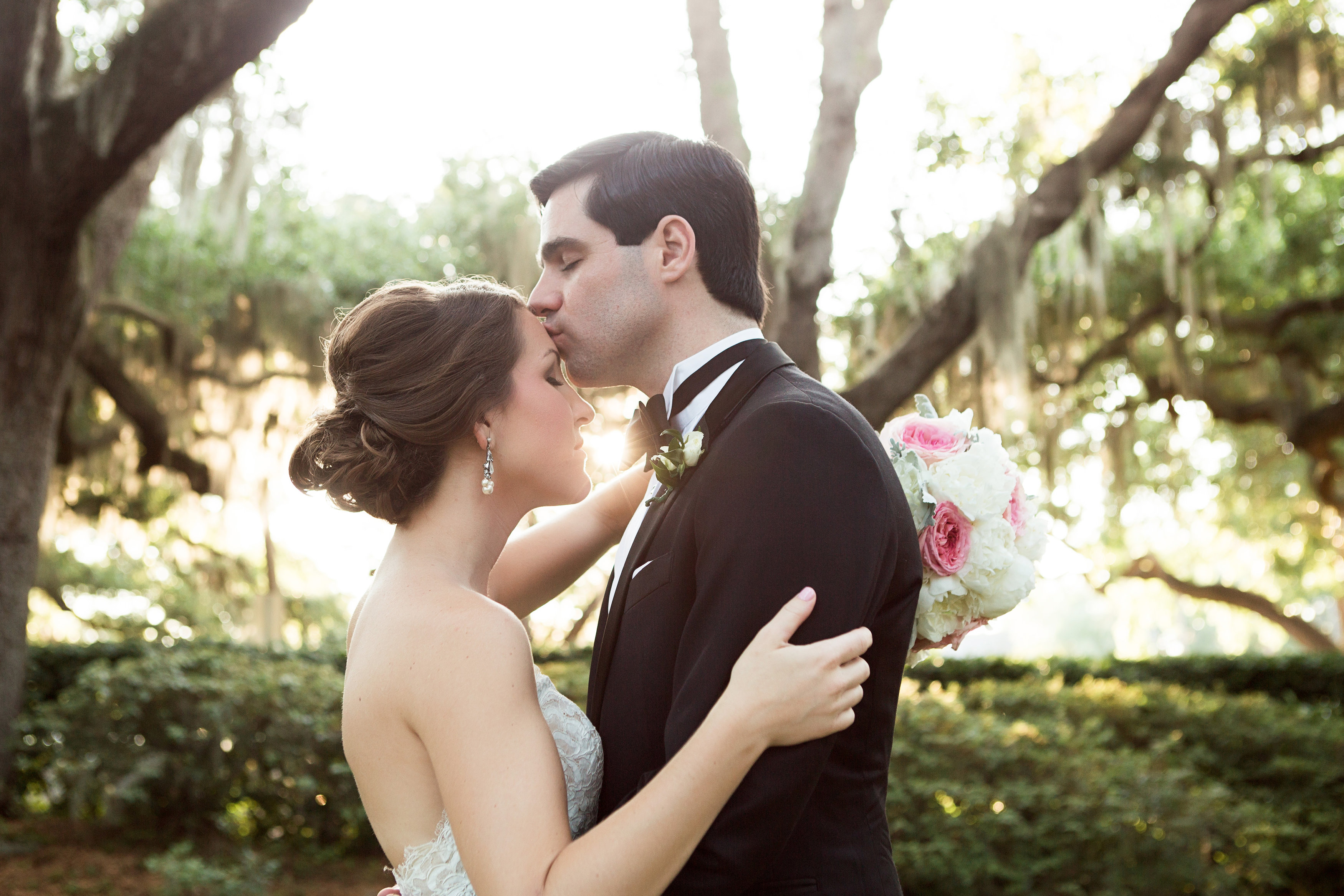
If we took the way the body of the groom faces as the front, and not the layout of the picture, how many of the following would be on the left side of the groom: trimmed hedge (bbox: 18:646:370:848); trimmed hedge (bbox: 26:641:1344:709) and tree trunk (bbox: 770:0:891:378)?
0

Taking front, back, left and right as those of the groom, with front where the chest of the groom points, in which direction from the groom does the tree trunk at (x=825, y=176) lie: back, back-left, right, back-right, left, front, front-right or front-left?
right

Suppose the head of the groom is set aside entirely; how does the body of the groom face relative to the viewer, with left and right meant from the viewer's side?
facing to the left of the viewer

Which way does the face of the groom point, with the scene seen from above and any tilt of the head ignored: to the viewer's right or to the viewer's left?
to the viewer's left

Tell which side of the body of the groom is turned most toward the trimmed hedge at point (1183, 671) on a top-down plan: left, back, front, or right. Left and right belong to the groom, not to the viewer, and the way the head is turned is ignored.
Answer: right

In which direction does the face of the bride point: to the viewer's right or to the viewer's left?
to the viewer's right

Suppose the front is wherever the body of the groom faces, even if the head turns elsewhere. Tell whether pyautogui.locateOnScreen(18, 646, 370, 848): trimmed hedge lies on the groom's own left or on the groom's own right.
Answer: on the groom's own right

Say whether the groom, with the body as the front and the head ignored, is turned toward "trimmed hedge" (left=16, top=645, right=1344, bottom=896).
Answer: no
